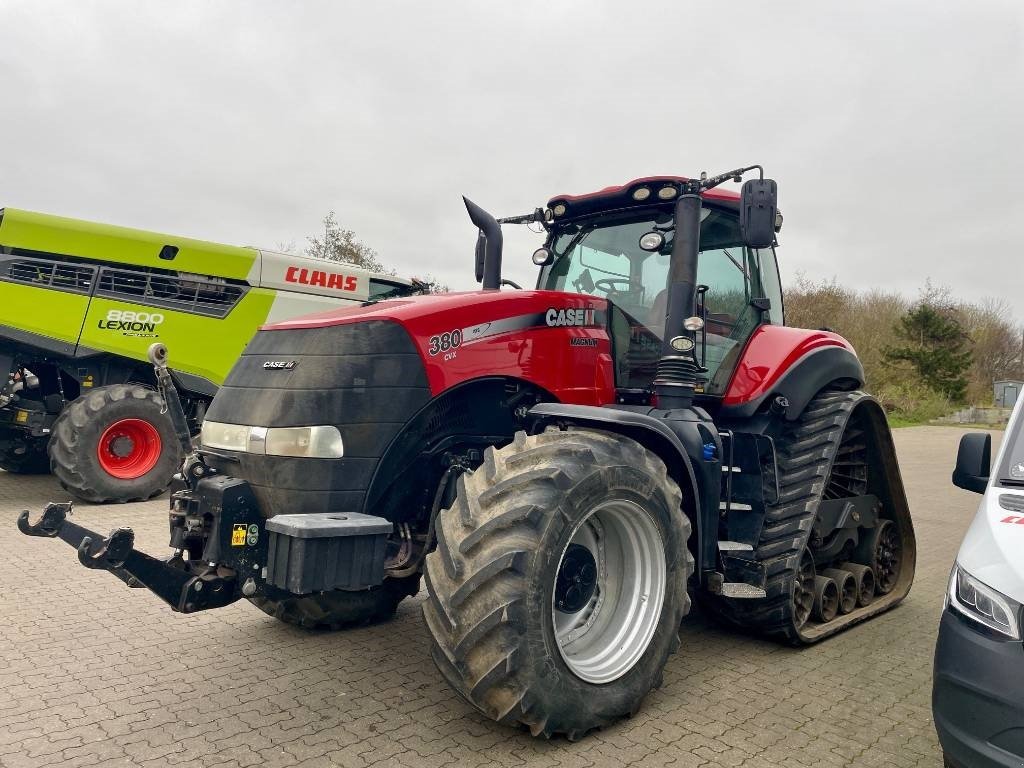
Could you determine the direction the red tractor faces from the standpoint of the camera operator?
facing the viewer and to the left of the viewer

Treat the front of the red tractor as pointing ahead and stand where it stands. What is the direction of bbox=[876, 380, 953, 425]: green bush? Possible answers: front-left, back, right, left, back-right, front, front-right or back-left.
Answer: back

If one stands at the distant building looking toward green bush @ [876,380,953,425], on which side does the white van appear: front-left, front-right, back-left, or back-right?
front-left

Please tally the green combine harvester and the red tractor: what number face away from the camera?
0

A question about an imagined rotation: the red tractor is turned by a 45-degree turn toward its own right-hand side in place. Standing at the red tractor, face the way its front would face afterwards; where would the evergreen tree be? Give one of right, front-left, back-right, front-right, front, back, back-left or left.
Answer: back-right

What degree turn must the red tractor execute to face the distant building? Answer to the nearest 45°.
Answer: approximately 180°
